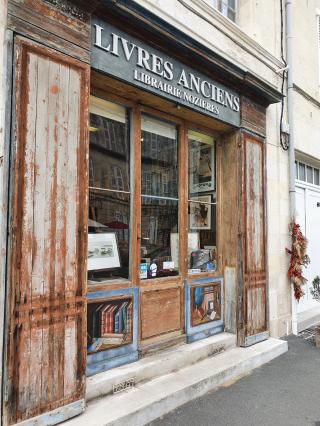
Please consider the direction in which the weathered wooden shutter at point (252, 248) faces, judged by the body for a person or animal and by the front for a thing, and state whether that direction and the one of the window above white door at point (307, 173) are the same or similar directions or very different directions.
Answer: same or similar directions

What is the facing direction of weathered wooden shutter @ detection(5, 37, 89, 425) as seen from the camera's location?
facing the viewer and to the right of the viewer

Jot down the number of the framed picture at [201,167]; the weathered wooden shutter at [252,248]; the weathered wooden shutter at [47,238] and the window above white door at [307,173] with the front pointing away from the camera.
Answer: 0

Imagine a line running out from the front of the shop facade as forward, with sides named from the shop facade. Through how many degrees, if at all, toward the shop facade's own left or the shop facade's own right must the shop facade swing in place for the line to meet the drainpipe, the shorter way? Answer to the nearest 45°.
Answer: approximately 90° to the shop facade's own left

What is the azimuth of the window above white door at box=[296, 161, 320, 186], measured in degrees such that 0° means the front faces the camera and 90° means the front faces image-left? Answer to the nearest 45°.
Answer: approximately 315°

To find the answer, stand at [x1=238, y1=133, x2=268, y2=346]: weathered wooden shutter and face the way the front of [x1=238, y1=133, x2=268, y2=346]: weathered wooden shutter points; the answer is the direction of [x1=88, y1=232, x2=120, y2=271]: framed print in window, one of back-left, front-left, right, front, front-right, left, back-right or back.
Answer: right

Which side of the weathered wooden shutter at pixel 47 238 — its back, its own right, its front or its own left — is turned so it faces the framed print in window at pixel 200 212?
left

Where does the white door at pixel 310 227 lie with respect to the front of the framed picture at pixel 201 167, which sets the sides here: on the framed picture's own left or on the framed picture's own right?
on the framed picture's own left

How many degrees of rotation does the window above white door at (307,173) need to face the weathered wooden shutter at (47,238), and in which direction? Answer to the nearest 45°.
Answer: approximately 45° to its right

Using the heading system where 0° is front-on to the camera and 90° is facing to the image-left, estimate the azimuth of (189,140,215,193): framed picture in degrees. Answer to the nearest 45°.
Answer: approximately 315°

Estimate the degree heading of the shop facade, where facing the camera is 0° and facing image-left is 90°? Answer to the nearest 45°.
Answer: approximately 315°

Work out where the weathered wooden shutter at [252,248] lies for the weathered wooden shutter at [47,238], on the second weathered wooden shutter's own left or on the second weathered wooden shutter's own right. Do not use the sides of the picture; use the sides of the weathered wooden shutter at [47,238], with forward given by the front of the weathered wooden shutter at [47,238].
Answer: on the second weathered wooden shutter's own left
